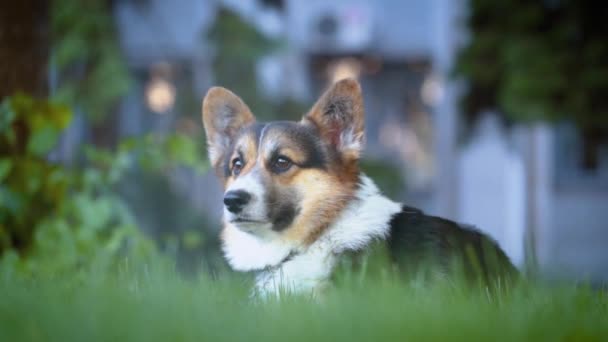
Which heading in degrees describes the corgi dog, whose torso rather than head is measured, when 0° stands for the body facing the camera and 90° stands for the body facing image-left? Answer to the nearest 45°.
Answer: approximately 45°

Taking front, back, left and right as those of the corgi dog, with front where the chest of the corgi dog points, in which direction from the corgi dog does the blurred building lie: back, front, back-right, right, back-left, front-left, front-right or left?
back-right
